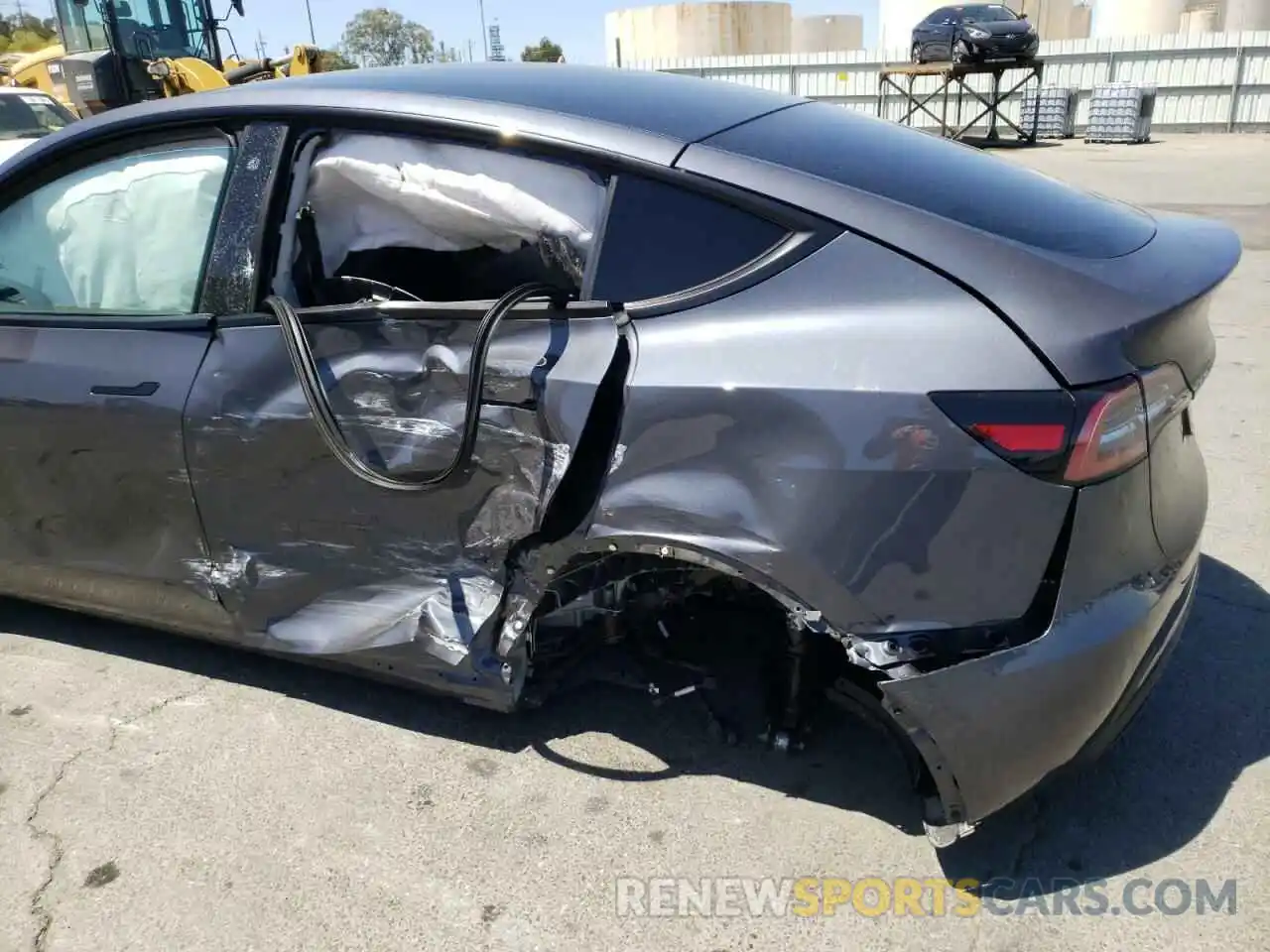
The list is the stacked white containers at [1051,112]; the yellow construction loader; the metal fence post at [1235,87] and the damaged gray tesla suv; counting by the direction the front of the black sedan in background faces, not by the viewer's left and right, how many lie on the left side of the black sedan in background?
2

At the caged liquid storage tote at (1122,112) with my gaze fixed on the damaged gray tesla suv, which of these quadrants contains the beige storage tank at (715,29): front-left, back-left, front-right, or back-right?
back-right

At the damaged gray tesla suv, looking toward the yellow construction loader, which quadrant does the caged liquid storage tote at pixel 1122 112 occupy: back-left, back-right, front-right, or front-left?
front-right

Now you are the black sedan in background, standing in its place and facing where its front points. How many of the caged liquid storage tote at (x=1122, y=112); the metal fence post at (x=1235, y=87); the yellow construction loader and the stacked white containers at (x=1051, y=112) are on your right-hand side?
1

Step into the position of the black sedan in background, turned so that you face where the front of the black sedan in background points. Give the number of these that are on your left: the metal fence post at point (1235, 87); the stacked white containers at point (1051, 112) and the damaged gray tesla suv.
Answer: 2

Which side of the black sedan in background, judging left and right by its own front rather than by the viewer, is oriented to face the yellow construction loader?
right

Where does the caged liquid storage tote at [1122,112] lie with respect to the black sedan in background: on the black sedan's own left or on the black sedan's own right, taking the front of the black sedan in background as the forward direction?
on the black sedan's own left

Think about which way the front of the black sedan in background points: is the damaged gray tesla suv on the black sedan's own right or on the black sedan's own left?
on the black sedan's own right

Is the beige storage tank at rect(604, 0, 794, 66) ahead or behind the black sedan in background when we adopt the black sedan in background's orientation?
behind

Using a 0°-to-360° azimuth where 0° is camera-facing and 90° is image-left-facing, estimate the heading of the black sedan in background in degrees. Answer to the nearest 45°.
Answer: approximately 315°

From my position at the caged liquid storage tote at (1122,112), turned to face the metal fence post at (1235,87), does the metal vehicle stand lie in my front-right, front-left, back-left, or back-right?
back-left

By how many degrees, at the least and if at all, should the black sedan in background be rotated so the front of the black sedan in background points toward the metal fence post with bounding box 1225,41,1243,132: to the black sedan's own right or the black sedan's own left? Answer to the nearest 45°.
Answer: approximately 90° to the black sedan's own left

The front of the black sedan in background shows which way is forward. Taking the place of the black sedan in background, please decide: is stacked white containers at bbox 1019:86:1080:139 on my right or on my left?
on my left

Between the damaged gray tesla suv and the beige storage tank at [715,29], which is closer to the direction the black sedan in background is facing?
the damaged gray tesla suv
